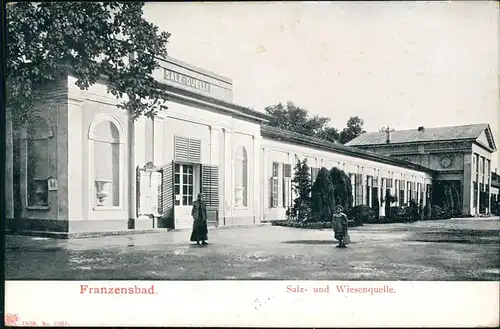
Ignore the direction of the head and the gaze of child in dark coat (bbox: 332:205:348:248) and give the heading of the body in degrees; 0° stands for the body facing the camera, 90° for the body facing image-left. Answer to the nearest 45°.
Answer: approximately 0°

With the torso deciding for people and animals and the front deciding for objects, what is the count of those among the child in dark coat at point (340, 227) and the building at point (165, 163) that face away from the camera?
0

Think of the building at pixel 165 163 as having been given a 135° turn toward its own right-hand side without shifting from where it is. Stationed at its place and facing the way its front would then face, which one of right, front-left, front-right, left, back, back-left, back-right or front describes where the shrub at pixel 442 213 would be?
back
